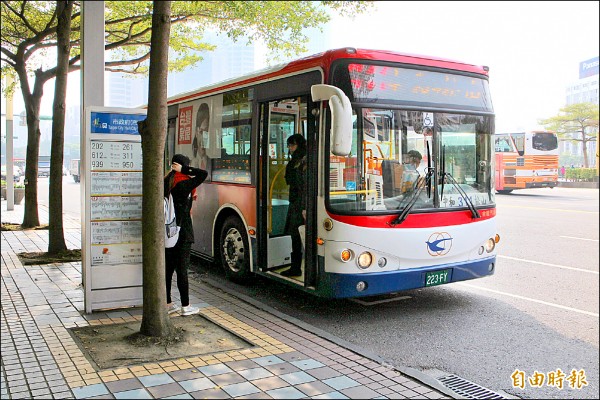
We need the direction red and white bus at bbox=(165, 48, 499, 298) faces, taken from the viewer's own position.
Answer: facing the viewer and to the right of the viewer

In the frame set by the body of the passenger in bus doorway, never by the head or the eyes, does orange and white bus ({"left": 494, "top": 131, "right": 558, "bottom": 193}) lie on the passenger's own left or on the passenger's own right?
on the passenger's own right

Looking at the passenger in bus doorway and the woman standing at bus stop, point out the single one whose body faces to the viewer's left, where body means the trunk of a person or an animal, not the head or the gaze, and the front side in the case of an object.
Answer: the passenger in bus doorway

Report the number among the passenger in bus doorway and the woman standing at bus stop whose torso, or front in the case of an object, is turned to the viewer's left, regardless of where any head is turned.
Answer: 1

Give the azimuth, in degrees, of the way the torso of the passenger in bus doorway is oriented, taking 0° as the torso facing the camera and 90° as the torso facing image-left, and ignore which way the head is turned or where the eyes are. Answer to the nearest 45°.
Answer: approximately 90°

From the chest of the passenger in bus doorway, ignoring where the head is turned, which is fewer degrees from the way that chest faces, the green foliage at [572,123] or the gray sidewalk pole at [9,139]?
the gray sidewalk pole

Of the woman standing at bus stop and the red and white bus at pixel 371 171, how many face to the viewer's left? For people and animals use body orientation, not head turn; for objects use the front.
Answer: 0

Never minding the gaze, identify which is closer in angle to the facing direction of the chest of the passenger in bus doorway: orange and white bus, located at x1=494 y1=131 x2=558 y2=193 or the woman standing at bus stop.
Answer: the woman standing at bus stop
